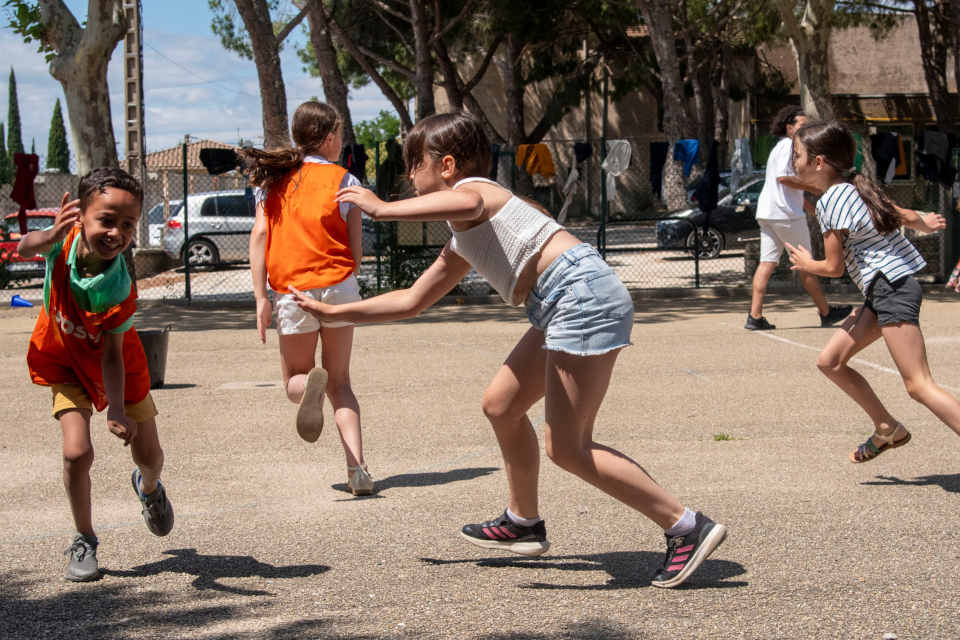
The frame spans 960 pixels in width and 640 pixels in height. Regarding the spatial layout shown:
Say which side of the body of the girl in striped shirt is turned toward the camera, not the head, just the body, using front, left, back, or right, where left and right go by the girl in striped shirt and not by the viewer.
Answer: left

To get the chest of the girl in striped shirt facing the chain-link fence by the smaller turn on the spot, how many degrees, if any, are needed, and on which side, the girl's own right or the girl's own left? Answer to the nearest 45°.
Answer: approximately 45° to the girl's own right

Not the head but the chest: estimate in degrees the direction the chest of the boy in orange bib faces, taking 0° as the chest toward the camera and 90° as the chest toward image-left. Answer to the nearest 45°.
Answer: approximately 0°

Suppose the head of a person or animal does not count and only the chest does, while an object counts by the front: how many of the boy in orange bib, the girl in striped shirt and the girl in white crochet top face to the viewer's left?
2

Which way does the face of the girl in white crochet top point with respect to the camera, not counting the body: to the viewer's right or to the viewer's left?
to the viewer's left

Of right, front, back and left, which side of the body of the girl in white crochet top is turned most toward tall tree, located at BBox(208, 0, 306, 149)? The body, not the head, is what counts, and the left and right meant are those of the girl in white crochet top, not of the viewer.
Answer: right

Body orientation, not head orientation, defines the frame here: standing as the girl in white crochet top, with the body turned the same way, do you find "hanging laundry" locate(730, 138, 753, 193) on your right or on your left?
on your right

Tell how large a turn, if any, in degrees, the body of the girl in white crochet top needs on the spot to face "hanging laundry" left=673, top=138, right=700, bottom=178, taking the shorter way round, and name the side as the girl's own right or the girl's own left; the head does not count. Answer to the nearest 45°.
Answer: approximately 90° to the girl's own right

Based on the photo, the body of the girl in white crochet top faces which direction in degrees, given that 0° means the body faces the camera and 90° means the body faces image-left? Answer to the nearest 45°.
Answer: approximately 90°

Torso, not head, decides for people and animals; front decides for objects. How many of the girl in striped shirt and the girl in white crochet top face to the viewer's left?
2

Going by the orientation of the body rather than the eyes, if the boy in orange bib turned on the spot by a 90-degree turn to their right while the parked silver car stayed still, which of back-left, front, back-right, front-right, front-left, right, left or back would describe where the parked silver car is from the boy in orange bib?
right
